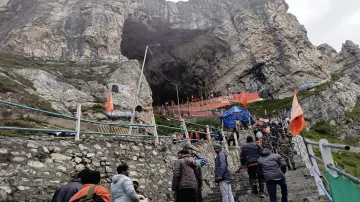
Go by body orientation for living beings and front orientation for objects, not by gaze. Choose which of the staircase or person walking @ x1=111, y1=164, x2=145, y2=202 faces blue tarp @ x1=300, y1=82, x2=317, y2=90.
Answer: the person walking

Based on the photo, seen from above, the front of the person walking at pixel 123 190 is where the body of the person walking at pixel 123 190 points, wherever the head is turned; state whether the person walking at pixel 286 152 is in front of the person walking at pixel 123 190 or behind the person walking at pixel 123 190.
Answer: in front

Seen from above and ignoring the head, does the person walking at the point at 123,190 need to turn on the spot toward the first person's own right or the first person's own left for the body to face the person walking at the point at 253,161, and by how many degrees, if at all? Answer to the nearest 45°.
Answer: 0° — they already face them

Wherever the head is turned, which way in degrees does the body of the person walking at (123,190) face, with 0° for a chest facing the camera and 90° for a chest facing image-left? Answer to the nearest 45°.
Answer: approximately 225°

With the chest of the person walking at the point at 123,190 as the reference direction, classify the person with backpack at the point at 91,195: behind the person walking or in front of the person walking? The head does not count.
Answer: behind

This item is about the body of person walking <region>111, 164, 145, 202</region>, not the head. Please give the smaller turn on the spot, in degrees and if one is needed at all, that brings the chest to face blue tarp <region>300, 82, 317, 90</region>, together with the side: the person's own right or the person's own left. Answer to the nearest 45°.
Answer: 0° — they already face it

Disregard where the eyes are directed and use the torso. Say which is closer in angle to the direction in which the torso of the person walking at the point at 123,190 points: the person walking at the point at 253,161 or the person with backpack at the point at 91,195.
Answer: the person walking

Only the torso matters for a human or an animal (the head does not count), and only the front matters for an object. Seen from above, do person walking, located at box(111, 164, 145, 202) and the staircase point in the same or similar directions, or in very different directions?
very different directions

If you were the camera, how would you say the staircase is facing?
facing the viewer

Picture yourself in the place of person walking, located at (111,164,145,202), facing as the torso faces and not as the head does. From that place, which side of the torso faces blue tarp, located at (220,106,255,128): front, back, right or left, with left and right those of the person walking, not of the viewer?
front

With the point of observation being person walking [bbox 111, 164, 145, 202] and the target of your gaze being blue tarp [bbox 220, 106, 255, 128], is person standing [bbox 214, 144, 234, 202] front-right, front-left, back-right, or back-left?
front-right

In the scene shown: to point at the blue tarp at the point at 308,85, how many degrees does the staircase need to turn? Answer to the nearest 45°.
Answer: approximately 180°

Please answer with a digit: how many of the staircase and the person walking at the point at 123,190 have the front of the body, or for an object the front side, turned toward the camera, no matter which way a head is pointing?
1
